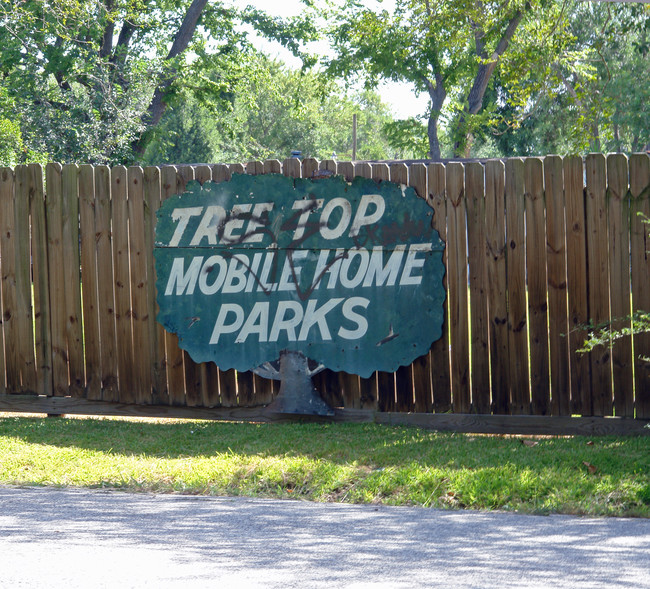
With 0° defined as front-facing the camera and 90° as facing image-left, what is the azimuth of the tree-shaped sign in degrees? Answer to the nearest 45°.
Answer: approximately 0°
